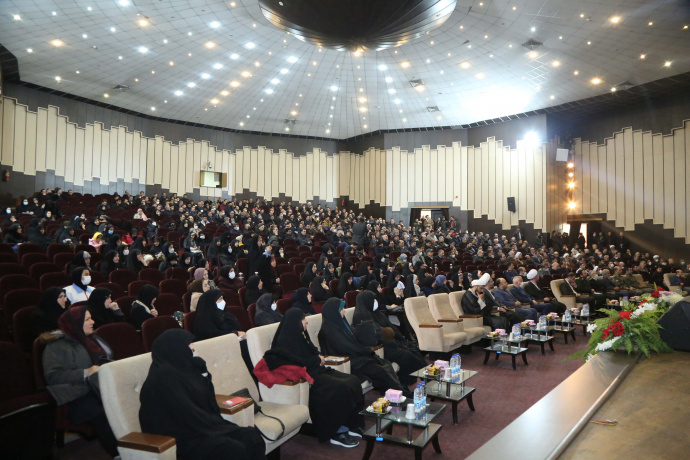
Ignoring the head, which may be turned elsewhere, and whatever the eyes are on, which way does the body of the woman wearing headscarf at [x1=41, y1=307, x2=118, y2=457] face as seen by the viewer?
to the viewer's right

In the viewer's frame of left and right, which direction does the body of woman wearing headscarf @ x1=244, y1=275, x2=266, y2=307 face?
facing to the right of the viewer

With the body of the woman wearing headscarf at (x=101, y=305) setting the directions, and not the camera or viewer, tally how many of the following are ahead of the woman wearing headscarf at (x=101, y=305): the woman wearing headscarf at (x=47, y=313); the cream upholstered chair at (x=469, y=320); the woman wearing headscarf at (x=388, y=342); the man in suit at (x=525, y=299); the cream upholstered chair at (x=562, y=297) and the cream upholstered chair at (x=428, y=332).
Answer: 5

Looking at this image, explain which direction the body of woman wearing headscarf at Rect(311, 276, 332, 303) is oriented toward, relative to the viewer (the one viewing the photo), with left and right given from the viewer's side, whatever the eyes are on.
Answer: facing to the right of the viewer

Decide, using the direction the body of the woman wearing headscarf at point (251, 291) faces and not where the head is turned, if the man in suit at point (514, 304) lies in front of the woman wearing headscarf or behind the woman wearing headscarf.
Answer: in front

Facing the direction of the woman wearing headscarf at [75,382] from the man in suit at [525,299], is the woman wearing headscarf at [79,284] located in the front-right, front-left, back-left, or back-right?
front-right

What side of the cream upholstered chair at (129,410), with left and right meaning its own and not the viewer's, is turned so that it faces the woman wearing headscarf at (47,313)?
back

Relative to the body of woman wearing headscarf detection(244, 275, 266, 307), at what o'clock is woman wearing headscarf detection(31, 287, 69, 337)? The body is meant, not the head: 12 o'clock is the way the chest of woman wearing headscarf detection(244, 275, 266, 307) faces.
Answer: woman wearing headscarf detection(31, 287, 69, 337) is roughly at 4 o'clock from woman wearing headscarf detection(244, 275, 266, 307).

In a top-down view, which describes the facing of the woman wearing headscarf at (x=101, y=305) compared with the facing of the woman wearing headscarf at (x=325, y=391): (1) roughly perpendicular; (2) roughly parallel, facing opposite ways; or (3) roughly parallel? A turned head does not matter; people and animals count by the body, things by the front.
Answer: roughly parallel

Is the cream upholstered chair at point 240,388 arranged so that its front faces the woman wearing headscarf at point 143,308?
no

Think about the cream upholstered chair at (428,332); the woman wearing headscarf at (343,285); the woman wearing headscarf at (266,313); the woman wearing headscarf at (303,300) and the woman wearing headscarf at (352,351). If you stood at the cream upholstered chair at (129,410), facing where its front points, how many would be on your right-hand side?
0

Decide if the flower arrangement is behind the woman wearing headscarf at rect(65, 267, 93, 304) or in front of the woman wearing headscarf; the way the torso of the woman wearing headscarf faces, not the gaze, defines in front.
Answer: in front

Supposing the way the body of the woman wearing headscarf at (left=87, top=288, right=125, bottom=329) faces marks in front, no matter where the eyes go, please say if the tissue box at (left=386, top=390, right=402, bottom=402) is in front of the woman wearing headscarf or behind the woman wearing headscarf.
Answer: in front

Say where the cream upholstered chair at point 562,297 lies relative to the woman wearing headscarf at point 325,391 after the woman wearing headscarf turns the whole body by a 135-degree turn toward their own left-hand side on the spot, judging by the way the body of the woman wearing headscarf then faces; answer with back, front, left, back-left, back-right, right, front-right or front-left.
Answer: right

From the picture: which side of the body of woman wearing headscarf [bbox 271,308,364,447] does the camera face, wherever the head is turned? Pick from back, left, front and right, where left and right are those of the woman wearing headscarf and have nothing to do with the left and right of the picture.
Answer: right
